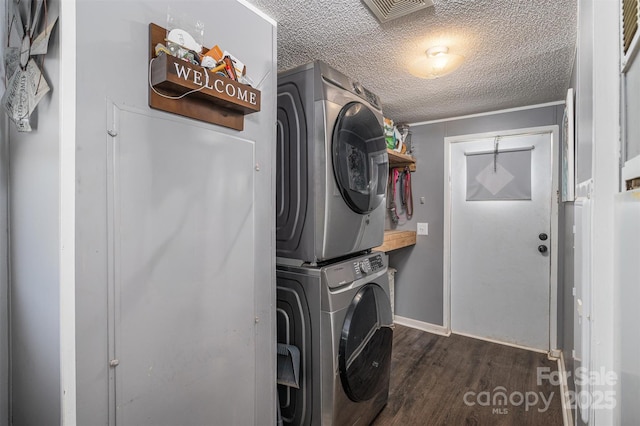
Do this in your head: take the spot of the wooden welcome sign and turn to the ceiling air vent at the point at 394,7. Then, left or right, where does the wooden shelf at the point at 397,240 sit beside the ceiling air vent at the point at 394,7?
left

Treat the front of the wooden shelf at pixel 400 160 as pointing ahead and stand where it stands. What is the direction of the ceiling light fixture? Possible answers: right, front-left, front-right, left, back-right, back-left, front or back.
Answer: front-right

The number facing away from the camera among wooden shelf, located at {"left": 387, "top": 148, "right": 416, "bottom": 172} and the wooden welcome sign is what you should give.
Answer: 0

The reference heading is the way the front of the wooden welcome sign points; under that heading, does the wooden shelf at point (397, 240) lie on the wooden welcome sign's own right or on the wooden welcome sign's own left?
on the wooden welcome sign's own left

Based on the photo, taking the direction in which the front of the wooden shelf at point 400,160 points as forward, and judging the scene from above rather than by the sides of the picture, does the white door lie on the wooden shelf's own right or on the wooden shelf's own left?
on the wooden shelf's own left

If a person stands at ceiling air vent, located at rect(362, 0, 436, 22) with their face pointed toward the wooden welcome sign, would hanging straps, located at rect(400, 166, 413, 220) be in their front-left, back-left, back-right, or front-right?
back-right

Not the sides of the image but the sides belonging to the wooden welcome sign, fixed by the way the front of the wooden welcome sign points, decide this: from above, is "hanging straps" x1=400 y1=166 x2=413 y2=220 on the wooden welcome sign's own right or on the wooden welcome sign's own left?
on the wooden welcome sign's own left

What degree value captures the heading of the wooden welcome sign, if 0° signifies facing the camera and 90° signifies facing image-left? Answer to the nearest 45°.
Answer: approximately 315°
